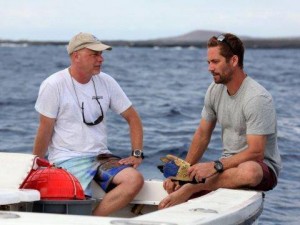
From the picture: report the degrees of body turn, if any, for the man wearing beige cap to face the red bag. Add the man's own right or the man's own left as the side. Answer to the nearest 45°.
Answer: approximately 45° to the man's own right

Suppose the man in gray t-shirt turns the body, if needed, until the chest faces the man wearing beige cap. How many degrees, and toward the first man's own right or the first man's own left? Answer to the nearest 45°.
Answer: approximately 45° to the first man's own right

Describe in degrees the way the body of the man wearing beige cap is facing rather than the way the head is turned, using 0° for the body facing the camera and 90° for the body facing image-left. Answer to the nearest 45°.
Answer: approximately 315°

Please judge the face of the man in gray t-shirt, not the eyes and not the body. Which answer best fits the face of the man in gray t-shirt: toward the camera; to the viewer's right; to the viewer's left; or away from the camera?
to the viewer's left

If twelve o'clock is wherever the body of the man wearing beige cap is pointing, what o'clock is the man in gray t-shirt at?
The man in gray t-shirt is roughly at 11 o'clock from the man wearing beige cap.

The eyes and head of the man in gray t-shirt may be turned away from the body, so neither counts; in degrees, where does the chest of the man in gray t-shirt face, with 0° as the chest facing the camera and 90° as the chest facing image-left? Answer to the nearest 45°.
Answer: approximately 45°

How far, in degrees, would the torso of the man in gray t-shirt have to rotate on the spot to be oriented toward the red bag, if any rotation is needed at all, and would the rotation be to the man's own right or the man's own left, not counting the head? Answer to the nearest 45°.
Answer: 0° — they already face it

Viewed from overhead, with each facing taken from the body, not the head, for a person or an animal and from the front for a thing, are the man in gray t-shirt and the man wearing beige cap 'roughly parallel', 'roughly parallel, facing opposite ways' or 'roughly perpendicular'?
roughly perpendicular
